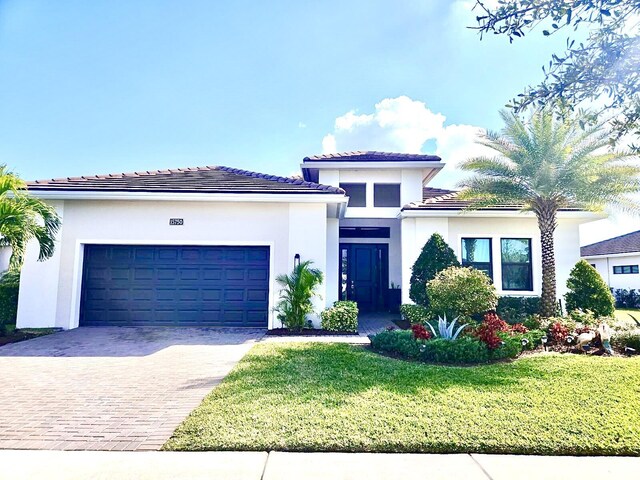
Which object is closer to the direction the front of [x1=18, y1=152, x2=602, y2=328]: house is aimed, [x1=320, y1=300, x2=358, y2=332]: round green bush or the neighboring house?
the round green bush

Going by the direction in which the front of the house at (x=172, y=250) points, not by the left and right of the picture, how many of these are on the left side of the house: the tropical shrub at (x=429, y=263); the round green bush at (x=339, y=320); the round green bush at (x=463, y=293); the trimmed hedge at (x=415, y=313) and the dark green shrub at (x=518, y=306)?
5

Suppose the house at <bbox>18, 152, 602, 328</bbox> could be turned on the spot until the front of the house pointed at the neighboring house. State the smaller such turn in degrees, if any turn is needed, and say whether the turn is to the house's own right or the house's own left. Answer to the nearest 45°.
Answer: approximately 135° to the house's own left

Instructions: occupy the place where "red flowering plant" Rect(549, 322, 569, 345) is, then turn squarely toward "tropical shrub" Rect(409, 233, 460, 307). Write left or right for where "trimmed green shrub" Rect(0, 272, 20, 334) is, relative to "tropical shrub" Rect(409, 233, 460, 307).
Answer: left

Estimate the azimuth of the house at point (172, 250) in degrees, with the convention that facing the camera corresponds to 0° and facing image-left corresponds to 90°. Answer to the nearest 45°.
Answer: approximately 0°

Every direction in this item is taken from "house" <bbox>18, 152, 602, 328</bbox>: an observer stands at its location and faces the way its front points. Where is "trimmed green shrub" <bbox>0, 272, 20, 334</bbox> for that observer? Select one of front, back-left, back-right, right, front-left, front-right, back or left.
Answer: right

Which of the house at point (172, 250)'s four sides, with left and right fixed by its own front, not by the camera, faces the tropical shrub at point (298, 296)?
front

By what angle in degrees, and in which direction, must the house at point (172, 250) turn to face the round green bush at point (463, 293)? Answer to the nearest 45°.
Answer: approximately 90° to its left

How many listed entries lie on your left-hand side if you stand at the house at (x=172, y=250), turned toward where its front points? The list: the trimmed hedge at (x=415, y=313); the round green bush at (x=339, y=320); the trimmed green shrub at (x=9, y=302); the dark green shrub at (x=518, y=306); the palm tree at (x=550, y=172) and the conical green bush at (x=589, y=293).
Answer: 5

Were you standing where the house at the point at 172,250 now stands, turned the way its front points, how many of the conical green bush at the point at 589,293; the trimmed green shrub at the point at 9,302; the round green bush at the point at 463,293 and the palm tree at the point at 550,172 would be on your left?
3

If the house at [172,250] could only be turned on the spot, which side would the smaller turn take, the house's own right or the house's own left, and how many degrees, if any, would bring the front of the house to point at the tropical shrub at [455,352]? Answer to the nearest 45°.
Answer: approximately 45° to the house's own left

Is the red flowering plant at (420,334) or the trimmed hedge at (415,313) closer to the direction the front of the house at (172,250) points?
the red flowering plant

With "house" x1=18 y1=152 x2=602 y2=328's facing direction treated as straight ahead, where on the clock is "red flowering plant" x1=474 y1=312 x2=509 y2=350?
The red flowering plant is roughly at 10 o'clock from the house.

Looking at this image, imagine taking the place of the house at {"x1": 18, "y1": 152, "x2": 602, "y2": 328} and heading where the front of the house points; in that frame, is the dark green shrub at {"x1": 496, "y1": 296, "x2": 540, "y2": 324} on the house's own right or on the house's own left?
on the house's own left

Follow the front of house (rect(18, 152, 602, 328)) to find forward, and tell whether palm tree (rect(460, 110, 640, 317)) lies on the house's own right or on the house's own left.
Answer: on the house's own left
